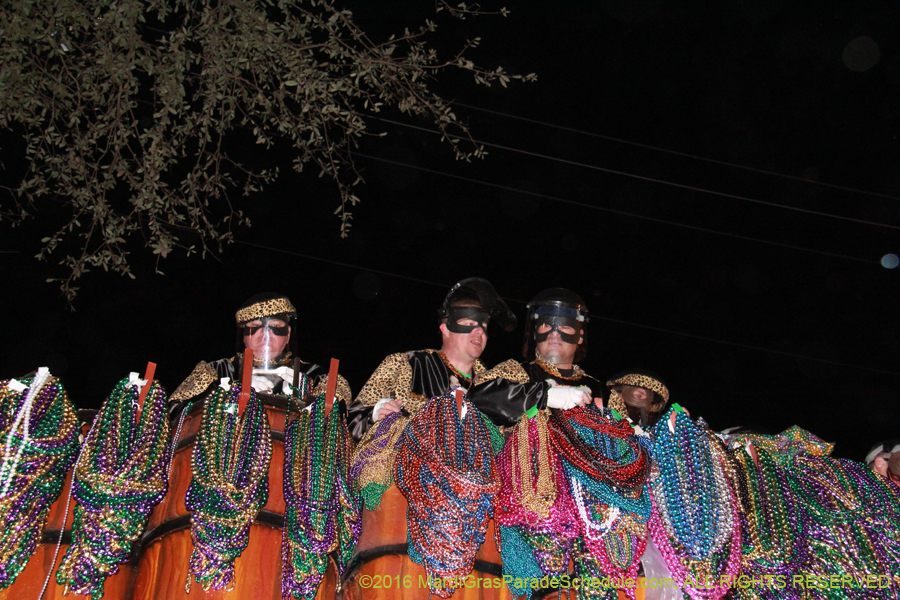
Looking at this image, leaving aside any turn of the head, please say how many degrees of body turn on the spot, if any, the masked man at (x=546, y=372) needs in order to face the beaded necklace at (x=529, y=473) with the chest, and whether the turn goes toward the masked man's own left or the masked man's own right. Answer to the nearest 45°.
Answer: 0° — they already face it

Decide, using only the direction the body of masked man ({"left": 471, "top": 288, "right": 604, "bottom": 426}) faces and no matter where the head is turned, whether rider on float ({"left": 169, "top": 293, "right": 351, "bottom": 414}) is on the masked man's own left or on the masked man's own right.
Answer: on the masked man's own right

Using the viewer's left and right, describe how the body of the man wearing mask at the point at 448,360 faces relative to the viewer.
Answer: facing the viewer and to the right of the viewer

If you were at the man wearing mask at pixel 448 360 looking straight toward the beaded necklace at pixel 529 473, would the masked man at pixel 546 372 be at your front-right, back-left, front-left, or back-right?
front-left

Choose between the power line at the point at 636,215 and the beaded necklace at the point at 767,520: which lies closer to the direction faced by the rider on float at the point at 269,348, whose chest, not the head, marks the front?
the beaded necklace

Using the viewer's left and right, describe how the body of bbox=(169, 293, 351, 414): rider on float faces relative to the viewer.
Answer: facing the viewer

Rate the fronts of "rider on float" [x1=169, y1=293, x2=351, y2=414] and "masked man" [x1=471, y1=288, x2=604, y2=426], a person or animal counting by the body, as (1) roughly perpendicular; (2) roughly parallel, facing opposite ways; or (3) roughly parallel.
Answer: roughly parallel

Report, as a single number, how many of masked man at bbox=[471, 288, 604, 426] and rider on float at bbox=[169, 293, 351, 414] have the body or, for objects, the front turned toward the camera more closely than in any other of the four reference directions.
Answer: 2

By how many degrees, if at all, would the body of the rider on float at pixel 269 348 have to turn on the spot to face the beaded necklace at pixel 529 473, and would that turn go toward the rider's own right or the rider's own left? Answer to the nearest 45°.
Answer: approximately 45° to the rider's own left

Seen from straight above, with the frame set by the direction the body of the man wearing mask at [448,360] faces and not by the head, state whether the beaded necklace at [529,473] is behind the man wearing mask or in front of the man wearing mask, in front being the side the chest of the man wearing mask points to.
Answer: in front

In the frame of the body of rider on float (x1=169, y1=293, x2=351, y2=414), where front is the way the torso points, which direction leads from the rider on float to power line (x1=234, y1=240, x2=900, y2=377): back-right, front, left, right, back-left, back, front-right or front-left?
back-left

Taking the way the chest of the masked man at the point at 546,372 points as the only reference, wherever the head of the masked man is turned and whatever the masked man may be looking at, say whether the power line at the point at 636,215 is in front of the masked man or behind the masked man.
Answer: behind

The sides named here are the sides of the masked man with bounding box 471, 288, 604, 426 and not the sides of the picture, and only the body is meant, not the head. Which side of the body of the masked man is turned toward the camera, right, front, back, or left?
front
